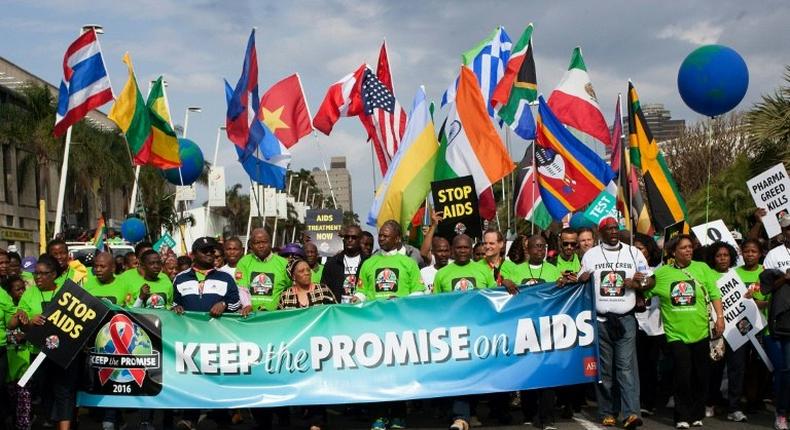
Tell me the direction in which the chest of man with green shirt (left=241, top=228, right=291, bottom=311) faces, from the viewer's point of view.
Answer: toward the camera

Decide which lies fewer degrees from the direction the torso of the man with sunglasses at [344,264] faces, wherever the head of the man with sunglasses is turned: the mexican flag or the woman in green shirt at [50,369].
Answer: the woman in green shirt

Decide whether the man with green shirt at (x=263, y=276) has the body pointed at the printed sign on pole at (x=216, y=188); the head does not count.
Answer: no

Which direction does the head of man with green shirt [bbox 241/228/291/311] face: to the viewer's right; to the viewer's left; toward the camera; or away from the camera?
toward the camera

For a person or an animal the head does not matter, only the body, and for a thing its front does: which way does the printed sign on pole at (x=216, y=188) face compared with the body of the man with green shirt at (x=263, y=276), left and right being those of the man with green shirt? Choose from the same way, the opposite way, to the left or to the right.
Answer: the same way

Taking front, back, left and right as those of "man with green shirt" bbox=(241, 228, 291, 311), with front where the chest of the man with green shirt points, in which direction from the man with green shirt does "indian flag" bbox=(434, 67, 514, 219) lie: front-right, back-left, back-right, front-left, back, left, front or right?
back-left

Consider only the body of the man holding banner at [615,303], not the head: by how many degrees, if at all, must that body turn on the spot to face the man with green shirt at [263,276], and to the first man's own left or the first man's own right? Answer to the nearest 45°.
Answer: approximately 90° to the first man's own right

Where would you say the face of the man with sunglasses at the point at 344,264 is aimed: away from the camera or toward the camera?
toward the camera

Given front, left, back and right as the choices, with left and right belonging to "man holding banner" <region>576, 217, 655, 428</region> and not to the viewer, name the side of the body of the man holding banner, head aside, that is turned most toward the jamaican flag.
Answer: back

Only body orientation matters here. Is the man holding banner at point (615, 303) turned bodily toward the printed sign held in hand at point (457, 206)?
no

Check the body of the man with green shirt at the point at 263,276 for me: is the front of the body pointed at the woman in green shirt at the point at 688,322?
no

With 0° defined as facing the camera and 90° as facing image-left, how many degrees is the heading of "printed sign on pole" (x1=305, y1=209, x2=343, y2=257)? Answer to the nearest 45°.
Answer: approximately 0°

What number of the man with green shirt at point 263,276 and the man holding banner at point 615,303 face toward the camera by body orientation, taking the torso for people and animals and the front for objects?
2

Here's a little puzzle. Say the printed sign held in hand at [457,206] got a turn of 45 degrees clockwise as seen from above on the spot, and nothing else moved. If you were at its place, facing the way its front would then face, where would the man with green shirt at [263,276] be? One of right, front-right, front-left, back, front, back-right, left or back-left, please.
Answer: front

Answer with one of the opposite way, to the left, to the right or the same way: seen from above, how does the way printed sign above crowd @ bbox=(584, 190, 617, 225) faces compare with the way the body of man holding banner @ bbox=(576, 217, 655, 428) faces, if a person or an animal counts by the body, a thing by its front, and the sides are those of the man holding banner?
the same way

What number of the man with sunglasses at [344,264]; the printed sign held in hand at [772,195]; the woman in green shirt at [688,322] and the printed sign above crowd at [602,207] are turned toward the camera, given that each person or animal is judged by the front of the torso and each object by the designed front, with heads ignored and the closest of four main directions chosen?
4

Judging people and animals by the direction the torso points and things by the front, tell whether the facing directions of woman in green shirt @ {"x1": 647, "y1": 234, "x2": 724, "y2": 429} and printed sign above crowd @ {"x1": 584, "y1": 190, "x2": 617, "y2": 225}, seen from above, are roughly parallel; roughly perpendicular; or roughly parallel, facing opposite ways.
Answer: roughly parallel

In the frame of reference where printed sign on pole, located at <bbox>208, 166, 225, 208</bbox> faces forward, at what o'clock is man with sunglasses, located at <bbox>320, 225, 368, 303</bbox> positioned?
The man with sunglasses is roughly at 12 o'clock from the printed sign on pole.

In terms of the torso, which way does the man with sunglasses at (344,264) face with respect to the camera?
toward the camera
